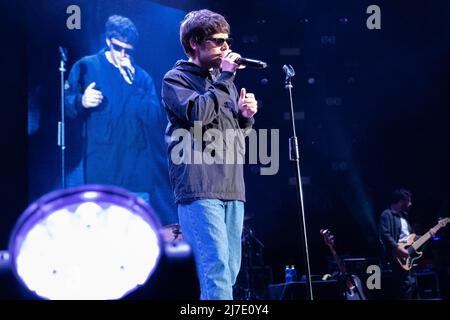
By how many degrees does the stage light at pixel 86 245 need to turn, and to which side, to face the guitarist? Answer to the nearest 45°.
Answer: approximately 135° to its left

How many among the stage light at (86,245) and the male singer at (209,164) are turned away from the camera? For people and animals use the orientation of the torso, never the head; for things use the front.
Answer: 0

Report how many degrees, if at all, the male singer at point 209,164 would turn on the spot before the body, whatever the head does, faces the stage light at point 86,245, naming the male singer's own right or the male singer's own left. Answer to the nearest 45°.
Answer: approximately 45° to the male singer's own right

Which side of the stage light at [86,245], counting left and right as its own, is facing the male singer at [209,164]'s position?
back

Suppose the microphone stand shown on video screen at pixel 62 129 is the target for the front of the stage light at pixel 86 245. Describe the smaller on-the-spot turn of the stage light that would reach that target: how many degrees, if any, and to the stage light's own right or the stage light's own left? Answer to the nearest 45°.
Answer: approximately 180°

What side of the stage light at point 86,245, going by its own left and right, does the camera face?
front
